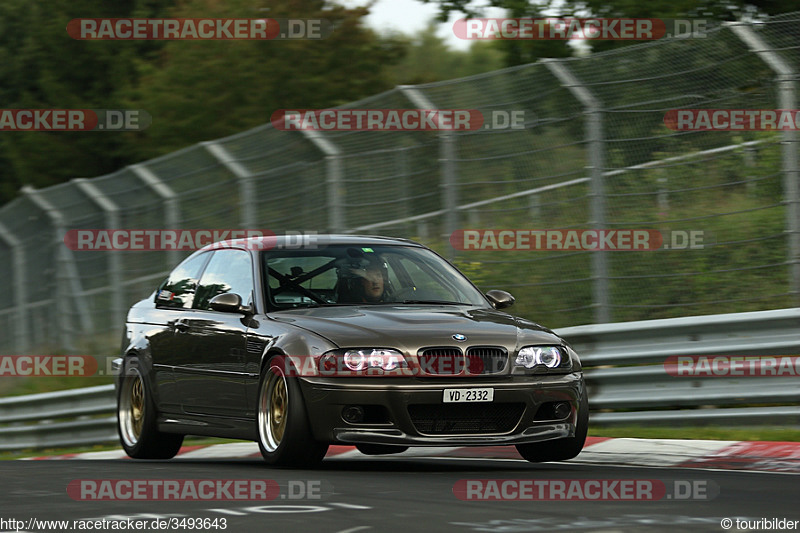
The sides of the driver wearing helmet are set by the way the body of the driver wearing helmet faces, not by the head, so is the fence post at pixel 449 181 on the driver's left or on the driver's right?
on the driver's left

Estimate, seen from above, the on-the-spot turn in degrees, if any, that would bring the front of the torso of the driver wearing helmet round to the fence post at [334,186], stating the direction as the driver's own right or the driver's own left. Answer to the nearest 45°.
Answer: approximately 135° to the driver's own left

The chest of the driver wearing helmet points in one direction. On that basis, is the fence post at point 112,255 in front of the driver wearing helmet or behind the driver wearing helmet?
behind

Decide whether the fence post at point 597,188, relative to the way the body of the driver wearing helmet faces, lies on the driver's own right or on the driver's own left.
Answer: on the driver's own left

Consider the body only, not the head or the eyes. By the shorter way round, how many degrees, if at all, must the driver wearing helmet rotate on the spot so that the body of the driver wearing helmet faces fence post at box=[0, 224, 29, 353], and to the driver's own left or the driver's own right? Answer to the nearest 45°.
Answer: approximately 180°

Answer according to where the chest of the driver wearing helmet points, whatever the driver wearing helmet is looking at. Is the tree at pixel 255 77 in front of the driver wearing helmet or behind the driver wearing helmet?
behind

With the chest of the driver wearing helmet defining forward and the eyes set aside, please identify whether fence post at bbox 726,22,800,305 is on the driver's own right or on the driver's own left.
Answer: on the driver's own left

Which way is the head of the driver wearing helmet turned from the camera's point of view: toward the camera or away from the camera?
toward the camera

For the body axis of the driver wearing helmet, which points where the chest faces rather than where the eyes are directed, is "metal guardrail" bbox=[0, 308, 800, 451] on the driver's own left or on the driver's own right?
on the driver's own left

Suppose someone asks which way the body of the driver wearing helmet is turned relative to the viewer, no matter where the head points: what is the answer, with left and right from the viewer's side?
facing the viewer and to the right of the viewer

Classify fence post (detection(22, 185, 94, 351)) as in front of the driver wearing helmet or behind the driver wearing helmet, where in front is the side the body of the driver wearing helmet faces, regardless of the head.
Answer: behind
